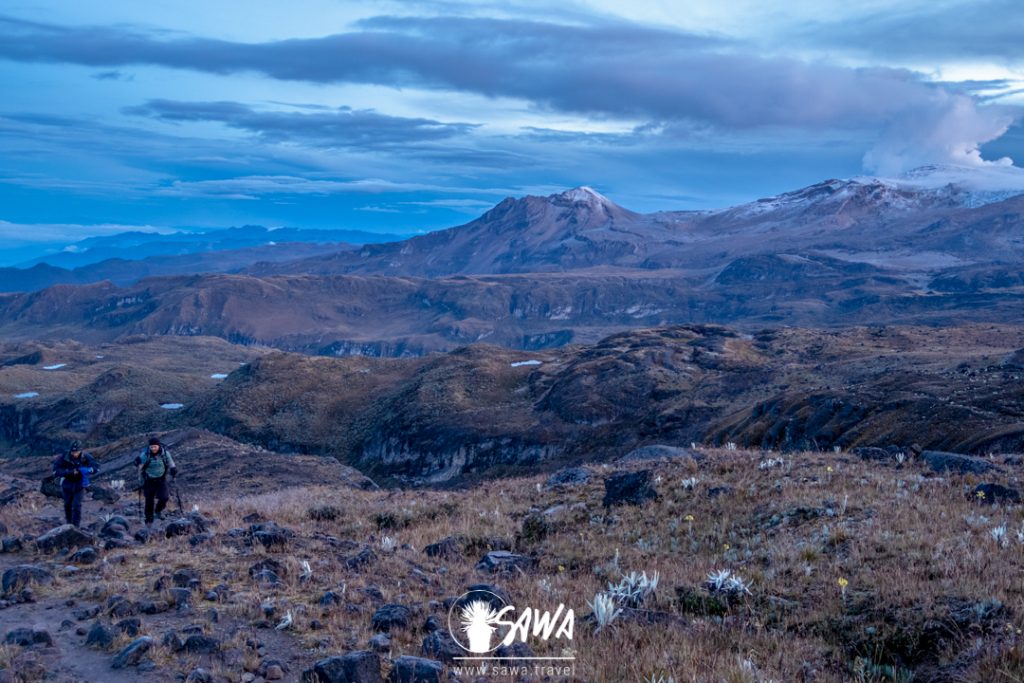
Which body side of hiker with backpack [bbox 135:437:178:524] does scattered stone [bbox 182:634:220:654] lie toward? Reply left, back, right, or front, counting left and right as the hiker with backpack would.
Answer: front

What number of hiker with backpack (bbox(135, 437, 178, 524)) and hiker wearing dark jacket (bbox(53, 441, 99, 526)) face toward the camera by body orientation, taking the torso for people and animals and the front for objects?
2

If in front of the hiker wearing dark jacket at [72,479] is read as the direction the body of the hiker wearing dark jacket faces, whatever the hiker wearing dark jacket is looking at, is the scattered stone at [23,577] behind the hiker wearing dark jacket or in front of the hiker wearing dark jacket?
in front

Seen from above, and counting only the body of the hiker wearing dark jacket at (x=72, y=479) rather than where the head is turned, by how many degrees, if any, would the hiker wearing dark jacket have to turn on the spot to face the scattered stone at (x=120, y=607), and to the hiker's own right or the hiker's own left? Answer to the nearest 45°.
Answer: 0° — they already face it

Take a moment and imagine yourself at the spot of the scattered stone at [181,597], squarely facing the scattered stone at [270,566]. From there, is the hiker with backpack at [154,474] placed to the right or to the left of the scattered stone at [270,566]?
left

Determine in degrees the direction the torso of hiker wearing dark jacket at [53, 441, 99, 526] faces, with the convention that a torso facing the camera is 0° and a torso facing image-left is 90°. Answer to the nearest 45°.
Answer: approximately 0°

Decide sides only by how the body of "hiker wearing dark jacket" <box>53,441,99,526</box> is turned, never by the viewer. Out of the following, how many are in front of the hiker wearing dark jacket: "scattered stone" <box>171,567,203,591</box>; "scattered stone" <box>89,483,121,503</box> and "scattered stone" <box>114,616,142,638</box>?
2

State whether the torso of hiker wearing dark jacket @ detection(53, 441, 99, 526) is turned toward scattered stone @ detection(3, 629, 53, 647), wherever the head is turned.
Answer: yes

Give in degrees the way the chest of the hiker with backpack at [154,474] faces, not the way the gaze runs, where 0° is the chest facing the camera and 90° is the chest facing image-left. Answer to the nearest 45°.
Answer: approximately 0°

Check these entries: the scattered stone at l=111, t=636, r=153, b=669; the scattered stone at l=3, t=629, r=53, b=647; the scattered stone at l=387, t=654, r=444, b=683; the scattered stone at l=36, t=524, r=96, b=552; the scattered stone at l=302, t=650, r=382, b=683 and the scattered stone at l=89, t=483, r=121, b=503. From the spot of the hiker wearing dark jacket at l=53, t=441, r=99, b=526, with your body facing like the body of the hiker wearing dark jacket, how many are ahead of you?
5
